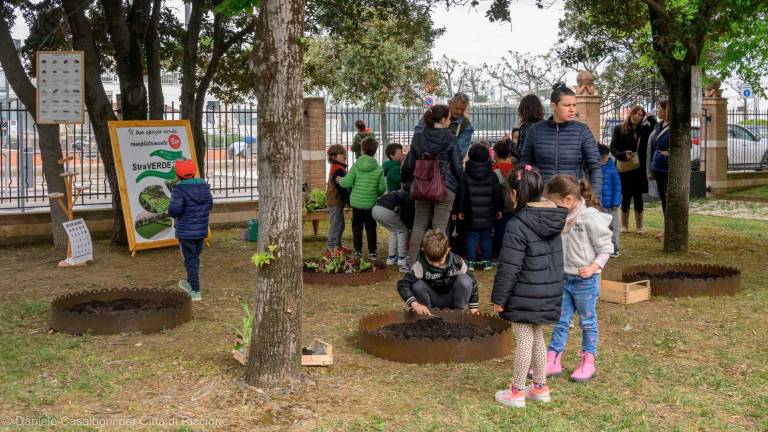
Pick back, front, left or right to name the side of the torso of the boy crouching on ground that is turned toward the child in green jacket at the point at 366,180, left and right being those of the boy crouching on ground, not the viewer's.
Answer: back

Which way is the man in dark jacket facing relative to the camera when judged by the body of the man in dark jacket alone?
toward the camera

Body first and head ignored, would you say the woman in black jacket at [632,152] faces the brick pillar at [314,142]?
no

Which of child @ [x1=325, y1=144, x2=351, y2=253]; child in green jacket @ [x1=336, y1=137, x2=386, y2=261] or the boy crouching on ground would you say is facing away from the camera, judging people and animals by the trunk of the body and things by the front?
the child in green jacket

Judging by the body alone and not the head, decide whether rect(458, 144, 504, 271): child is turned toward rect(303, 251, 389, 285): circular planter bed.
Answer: no

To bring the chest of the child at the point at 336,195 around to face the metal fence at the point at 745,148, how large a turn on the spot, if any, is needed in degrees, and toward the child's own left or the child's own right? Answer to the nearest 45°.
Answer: approximately 45° to the child's own left

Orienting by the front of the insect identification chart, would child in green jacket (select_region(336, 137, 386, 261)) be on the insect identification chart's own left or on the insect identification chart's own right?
on the insect identification chart's own left

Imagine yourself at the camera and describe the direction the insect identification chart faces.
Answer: facing the viewer

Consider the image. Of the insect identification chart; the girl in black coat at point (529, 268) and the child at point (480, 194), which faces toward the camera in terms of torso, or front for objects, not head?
the insect identification chart

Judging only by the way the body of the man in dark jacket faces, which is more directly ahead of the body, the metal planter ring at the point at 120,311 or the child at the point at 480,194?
the metal planter ring

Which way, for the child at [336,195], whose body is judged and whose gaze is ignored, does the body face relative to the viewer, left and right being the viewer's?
facing to the right of the viewer

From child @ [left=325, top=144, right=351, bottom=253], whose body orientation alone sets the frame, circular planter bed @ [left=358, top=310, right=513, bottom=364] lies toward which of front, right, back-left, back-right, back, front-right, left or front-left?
right

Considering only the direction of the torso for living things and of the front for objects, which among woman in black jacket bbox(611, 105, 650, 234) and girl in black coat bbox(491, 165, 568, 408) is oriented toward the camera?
the woman in black jacket
